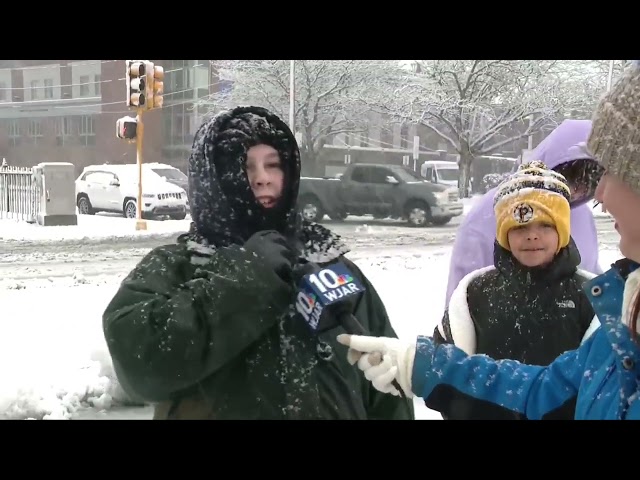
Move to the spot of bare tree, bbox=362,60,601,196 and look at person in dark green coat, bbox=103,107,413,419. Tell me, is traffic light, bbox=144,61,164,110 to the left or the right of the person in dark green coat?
right

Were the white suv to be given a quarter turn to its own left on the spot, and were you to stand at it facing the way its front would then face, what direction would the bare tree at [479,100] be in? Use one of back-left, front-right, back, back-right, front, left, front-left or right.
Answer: front-right

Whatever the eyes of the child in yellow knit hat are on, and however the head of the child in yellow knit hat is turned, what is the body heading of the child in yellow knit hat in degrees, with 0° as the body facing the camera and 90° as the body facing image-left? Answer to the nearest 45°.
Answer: approximately 0°

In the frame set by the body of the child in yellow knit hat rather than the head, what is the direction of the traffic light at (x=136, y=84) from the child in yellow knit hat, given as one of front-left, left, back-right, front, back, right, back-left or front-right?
right

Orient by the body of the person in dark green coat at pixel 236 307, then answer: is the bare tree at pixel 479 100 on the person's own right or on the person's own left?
on the person's own left
